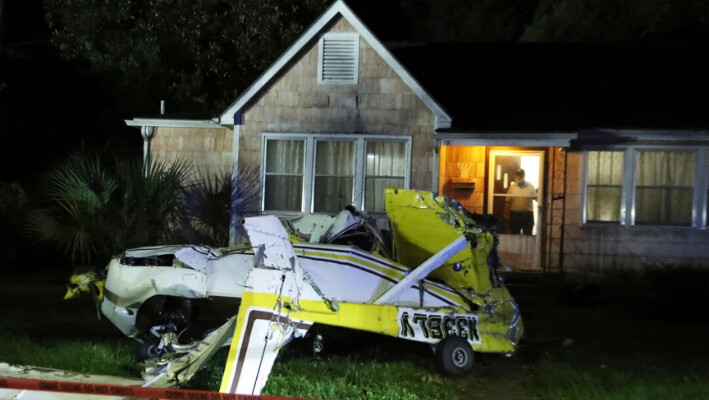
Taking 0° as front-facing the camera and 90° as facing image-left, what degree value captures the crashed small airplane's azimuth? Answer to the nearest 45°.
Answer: approximately 90°

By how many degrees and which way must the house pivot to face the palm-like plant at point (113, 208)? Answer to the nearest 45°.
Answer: approximately 90° to its right

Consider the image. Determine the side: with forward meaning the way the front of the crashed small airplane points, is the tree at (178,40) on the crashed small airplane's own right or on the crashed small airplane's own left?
on the crashed small airplane's own right

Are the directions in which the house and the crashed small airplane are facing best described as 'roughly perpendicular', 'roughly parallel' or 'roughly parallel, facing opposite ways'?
roughly perpendicular

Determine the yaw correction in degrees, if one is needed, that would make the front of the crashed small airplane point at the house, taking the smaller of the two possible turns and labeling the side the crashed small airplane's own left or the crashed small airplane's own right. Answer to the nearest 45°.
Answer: approximately 135° to the crashed small airplane's own right

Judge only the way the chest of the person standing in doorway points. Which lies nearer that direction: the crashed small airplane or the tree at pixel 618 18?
the crashed small airplane

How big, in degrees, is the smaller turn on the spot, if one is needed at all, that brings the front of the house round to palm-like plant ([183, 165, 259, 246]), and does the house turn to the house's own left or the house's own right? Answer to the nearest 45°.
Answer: approximately 90° to the house's own right

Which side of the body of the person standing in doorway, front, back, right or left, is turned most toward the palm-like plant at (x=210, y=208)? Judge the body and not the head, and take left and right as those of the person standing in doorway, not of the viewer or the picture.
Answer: right

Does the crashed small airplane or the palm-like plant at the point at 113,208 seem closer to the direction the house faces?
the crashed small airplane
